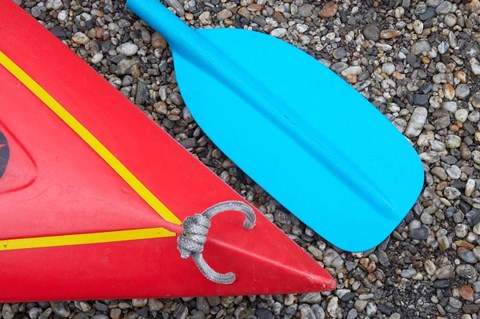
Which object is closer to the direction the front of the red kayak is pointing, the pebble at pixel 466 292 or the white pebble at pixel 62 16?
the pebble

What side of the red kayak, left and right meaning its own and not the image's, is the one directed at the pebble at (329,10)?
left

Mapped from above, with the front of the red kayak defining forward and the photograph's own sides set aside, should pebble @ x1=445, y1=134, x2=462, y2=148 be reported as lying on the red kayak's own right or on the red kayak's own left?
on the red kayak's own left

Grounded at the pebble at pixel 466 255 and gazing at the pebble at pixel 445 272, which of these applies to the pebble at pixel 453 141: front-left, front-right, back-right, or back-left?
back-right

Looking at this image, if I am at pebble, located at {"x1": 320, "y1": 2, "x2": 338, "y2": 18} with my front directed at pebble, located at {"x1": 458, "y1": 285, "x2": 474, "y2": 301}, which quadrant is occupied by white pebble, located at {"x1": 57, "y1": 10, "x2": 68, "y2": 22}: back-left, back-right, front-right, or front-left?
back-right

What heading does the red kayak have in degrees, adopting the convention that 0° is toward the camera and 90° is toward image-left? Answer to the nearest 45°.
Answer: approximately 315°

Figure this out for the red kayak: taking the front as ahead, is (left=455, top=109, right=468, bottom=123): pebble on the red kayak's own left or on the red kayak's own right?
on the red kayak's own left

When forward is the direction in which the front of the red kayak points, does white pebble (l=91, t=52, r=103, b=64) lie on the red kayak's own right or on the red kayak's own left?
on the red kayak's own left

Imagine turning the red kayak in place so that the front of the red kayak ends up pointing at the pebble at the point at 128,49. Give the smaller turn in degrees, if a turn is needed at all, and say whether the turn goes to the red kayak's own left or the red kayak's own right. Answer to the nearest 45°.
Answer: approximately 135° to the red kayak's own left

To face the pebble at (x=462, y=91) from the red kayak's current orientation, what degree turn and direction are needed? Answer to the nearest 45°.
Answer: approximately 45° to its left

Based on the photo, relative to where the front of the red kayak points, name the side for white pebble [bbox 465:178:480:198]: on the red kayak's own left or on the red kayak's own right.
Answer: on the red kayak's own left

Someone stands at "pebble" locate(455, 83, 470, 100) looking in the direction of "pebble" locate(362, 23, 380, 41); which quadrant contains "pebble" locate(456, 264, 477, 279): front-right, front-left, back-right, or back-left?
back-left

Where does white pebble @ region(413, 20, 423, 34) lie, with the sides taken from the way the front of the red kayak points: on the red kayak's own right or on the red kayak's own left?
on the red kayak's own left
